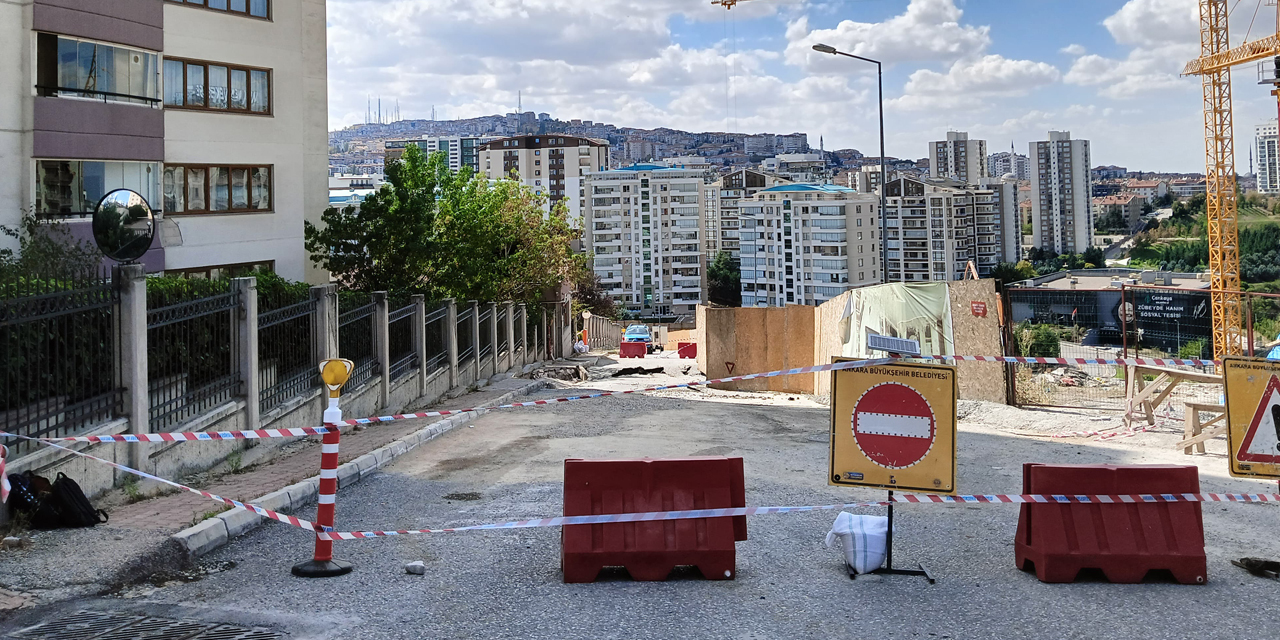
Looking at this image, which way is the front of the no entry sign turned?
toward the camera

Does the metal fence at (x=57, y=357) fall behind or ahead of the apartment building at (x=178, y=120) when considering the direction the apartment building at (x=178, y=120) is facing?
ahead

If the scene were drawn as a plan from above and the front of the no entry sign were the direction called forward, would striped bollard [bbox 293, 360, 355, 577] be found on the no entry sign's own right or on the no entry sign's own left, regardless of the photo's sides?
on the no entry sign's own right

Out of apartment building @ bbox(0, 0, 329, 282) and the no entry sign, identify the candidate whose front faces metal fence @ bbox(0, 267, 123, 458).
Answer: the apartment building

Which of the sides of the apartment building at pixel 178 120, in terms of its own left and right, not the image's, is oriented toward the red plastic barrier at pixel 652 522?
front

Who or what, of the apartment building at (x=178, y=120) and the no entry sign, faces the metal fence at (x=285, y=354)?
the apartment building

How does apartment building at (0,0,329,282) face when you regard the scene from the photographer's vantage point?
facing the viewer
